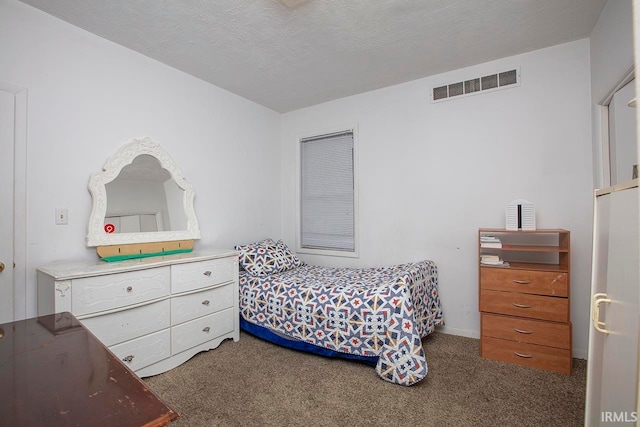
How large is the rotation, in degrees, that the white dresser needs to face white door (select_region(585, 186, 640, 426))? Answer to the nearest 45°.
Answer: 0° — it already faces it

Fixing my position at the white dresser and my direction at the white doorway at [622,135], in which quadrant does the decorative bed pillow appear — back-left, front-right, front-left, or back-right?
front-left

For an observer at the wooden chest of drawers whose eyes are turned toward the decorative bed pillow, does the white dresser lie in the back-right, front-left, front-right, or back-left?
front-left

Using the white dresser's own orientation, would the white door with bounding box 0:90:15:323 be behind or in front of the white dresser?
behind

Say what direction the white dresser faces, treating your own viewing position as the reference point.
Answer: facing the viewer and to the right of the viewer

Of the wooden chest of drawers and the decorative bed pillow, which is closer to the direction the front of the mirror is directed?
the wooden chest of drawers

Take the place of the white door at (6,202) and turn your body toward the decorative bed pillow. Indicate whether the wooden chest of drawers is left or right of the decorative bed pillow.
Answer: right

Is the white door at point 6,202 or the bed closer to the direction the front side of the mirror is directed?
the bed

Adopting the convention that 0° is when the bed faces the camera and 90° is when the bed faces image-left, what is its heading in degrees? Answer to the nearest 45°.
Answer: approximately 315°

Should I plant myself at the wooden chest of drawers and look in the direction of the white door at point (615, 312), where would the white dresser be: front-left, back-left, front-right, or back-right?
front-right

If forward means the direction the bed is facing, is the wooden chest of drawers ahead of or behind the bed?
ahead

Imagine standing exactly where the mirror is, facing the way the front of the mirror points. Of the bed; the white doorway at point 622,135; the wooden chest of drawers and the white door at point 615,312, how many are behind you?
0

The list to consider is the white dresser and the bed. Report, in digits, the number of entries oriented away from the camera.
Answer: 0

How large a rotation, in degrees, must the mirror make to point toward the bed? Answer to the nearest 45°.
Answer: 0° — it already faces it

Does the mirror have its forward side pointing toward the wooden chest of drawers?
yes

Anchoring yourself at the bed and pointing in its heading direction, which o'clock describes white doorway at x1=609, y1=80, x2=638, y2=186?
The white doorway is roughly at 11 o'clock from the bed.

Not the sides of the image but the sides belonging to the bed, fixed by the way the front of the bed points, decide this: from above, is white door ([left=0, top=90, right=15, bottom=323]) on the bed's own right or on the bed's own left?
on the bed's own right

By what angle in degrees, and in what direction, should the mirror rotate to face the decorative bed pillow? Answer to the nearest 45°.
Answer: approximately 45° to its left

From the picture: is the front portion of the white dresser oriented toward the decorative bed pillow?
no
